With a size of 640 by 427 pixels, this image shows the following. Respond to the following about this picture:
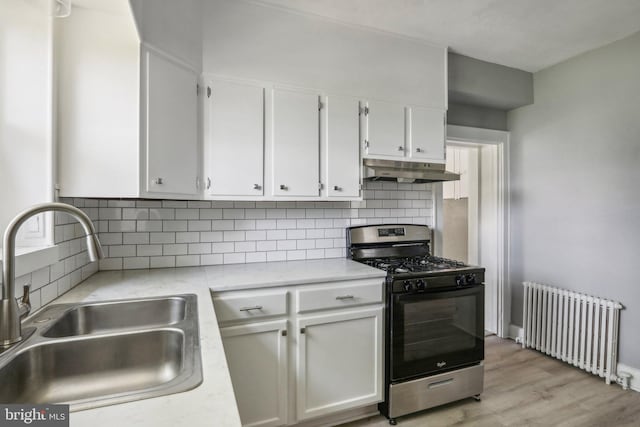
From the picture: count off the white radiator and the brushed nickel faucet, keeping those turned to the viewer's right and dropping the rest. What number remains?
1

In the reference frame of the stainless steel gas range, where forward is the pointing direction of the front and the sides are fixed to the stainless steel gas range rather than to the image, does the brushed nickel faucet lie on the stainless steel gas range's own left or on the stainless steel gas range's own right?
on the stainless steel gas range's own right

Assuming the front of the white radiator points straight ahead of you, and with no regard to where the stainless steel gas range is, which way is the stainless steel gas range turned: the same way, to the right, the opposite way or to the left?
to the left

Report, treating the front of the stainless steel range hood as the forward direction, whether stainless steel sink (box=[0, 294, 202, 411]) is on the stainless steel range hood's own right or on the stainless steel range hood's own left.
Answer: on the stainless steel range hood's own right

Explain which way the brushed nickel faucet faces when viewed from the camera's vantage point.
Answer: facing to the right of the viewer

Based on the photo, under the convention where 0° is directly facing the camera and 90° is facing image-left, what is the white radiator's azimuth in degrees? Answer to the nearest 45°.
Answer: approximately 45°

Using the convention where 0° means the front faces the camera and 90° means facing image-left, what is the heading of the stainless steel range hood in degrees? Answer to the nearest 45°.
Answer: approximately 315°
